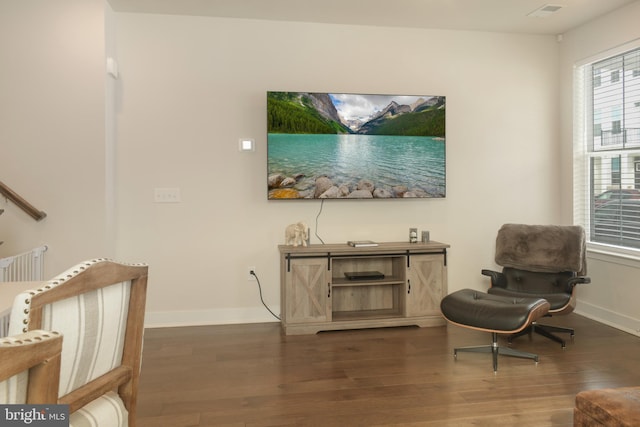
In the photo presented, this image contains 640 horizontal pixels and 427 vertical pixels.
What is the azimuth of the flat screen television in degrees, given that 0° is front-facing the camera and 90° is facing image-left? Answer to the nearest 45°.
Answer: approximately 0°

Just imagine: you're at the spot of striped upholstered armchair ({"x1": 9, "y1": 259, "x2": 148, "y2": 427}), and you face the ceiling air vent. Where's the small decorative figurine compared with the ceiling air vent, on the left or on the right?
left

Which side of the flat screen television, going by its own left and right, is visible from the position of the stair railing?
right

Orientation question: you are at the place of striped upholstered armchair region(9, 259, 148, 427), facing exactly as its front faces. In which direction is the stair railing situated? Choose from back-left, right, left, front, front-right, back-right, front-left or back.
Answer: front-right

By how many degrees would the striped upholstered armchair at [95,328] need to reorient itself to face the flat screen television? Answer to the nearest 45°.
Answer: approximately 90° to its right

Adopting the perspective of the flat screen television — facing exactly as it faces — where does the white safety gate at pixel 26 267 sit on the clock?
The white safety gate is roughly at 2 o'clock from the flat screen television.

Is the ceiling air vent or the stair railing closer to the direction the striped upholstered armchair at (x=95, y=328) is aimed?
the stair railing

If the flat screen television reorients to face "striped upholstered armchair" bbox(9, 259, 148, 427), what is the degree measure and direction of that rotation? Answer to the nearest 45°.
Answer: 0° — it already faces it

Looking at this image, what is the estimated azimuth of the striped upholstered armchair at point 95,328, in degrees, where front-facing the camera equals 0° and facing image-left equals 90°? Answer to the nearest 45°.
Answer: approximately 135°

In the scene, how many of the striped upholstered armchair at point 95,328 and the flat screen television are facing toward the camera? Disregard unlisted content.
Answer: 1
